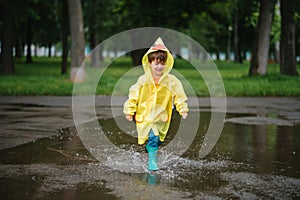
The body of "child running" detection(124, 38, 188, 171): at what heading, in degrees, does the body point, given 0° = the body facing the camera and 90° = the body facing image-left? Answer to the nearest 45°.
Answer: approximately 0°
